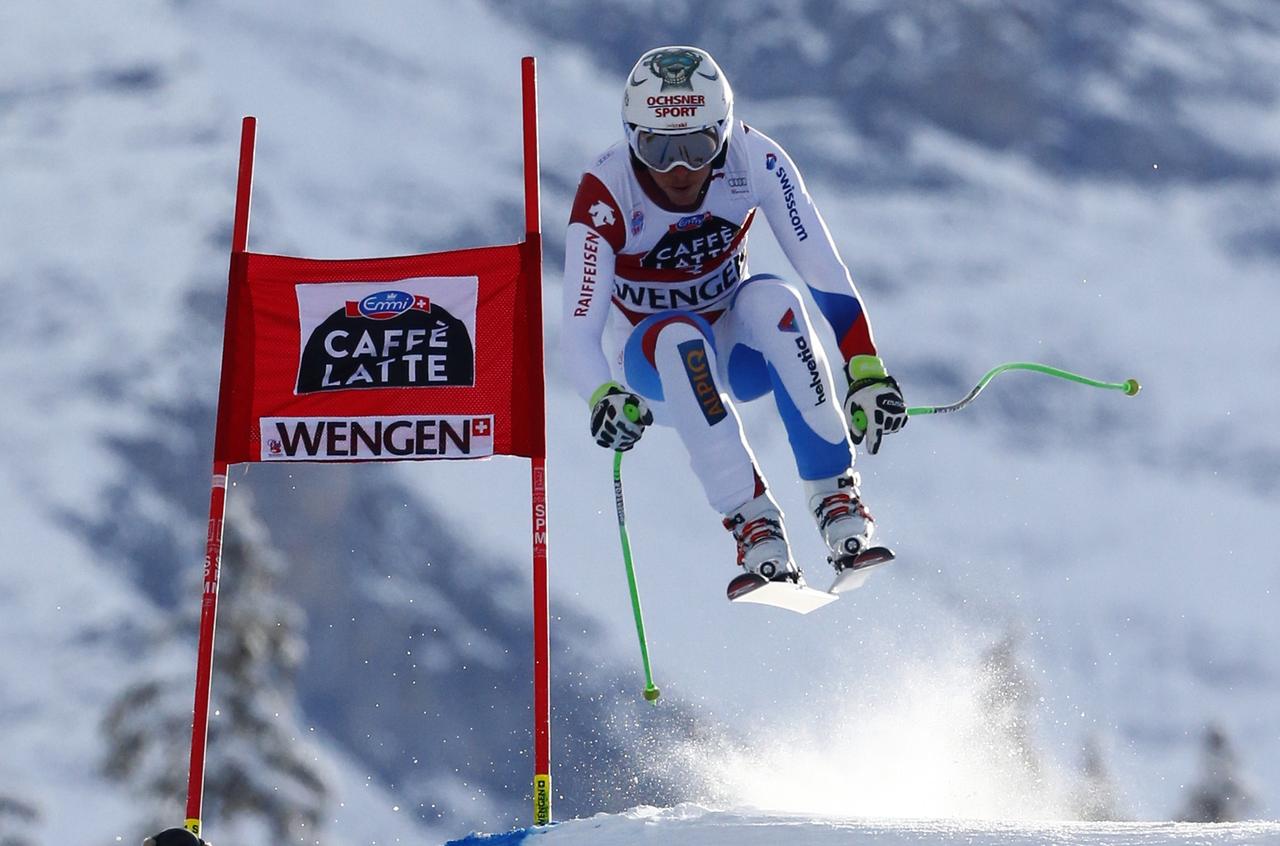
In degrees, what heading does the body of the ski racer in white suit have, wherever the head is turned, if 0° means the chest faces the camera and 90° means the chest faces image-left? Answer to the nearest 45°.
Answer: approximately 0°

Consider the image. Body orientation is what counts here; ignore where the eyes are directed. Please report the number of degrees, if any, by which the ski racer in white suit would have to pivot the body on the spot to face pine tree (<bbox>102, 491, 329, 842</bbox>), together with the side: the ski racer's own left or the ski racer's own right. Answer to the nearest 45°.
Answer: approximately 135° to the ski racer's own right

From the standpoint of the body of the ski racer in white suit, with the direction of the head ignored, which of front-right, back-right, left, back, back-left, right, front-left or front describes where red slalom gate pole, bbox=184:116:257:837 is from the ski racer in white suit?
right

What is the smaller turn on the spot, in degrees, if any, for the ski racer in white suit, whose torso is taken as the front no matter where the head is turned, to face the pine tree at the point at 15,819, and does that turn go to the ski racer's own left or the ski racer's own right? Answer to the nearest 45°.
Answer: approximately 135° to the ski racer's own right

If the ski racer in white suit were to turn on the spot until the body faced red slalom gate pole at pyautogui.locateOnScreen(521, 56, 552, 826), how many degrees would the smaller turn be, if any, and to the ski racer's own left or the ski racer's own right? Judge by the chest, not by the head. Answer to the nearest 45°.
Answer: approximately 135° to the ski racer's own right
